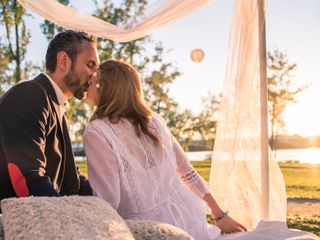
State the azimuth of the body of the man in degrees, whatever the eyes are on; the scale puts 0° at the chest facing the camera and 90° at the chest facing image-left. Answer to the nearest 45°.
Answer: approximately 270°

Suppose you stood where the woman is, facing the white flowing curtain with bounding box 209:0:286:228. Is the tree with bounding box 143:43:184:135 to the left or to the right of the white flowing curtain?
left

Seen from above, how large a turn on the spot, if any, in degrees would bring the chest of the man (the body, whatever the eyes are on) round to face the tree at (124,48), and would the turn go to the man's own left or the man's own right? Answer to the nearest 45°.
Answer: approximately 90° to the man's own left

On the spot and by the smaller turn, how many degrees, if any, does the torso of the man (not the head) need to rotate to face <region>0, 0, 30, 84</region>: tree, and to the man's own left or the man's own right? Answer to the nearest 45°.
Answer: approximately 90° to the man's own left

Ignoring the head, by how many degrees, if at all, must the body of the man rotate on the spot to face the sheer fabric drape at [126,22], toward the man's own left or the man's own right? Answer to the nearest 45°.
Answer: approximately 45° to the man's own left

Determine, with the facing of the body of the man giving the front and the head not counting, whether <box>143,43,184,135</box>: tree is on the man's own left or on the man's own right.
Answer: on the man's own left

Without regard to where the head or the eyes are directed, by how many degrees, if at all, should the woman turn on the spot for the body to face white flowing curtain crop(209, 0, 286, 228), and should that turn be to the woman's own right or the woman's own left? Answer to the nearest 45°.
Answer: approximately 90° to the woman's own right

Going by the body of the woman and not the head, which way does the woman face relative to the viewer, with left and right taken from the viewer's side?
facing away from the viewer and to the left of the viewer

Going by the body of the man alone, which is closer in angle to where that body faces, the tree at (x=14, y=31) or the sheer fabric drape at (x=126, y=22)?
the sheer fabric drape

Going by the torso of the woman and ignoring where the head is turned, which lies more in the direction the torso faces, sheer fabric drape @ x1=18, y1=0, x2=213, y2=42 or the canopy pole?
the sheer fabric drape

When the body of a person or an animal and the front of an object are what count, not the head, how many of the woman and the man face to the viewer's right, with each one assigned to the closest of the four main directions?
1
